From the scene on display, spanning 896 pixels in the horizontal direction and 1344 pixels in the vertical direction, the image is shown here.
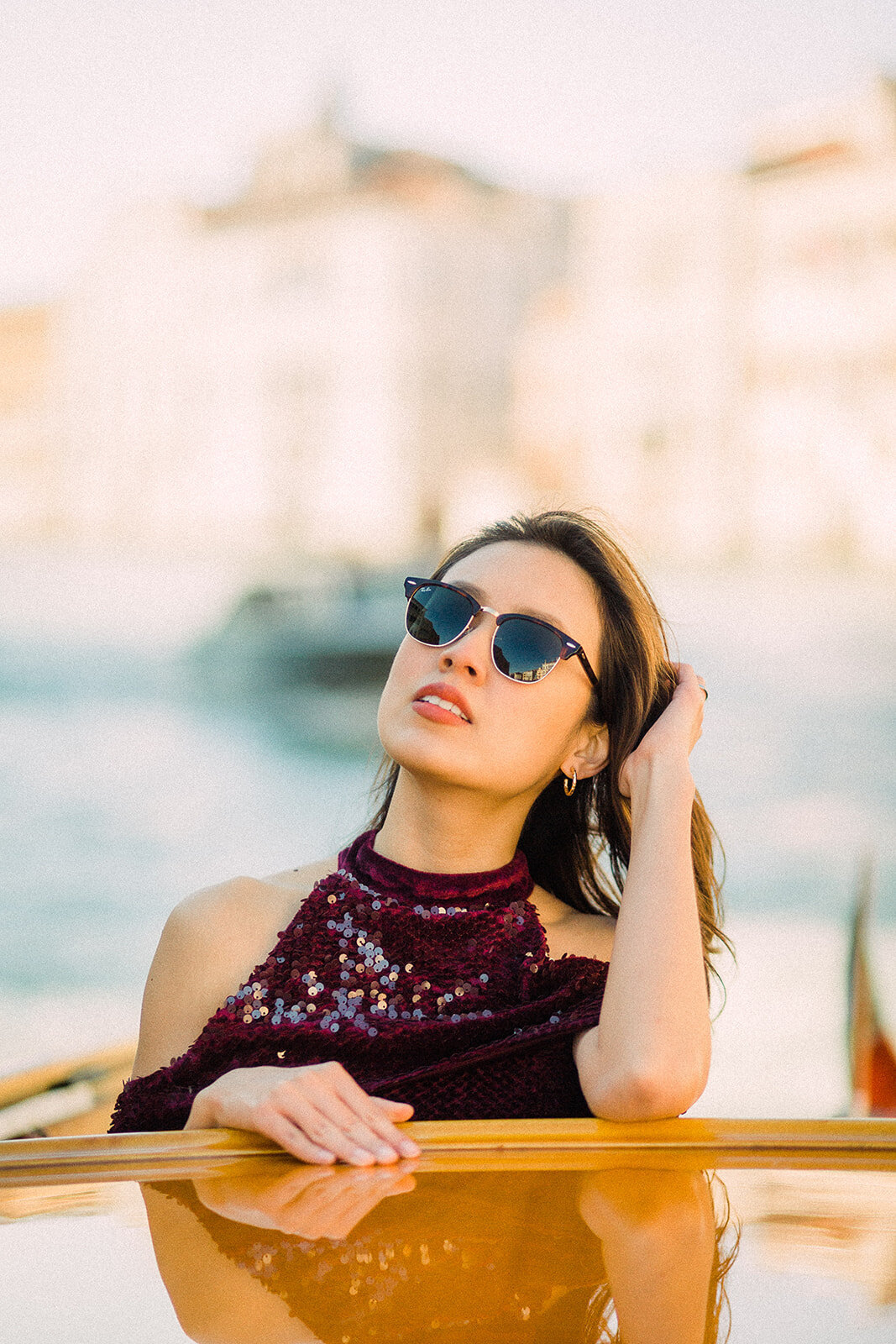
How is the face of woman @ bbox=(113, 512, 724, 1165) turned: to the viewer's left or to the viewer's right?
to the viewer's left

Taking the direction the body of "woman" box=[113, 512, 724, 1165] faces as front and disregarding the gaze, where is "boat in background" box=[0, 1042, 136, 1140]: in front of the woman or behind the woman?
behind

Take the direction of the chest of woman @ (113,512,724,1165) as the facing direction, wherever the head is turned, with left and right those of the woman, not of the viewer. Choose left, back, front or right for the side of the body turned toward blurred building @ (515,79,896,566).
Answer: back

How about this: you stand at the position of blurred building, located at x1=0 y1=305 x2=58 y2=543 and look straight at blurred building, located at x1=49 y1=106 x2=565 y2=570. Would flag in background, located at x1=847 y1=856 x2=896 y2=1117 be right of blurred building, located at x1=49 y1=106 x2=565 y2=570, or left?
right

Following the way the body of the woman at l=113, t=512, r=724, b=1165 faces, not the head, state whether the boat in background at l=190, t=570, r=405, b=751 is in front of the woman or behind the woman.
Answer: behind

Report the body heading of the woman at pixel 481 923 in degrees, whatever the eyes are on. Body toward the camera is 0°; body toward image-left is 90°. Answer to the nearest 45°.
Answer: approximately 0°

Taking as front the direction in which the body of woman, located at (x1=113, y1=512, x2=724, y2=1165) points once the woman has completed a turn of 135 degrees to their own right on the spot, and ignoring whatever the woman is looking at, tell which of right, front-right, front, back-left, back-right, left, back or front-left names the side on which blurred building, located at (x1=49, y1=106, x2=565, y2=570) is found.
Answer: front-right
